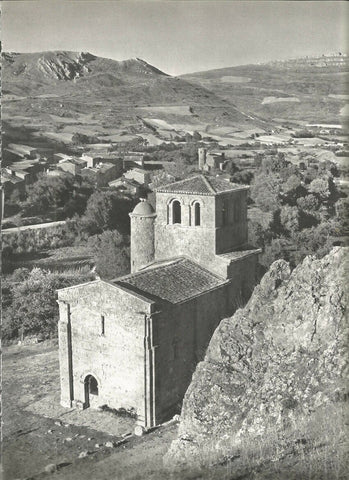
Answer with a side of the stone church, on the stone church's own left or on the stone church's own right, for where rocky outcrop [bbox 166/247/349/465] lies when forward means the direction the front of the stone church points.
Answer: on the stone church's own left

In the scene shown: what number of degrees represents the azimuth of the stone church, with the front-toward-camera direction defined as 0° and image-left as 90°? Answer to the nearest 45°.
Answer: approximately 45°

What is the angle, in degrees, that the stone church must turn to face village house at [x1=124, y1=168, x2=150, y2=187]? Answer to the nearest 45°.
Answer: approximately 135° to its right

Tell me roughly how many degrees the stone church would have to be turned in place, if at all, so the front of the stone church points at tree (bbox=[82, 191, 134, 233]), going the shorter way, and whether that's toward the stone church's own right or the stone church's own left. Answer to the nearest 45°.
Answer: approximately 135° to the stone church's own right

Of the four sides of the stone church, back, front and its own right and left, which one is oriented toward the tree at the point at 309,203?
back

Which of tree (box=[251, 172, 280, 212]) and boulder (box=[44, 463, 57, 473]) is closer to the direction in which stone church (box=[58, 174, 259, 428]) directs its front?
the boulder

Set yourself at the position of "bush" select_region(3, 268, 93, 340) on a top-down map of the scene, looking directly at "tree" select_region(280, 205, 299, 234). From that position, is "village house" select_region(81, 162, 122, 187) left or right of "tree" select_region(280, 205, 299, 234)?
left

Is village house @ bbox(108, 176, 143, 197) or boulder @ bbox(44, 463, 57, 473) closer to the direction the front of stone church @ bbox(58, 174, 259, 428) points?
the boulder

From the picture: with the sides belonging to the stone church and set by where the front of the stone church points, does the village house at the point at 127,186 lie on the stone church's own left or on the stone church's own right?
on the stone church's own right

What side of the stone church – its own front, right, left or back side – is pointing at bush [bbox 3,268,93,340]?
right

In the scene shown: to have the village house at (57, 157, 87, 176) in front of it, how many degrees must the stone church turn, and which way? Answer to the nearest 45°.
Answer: approximately 135° to its right
